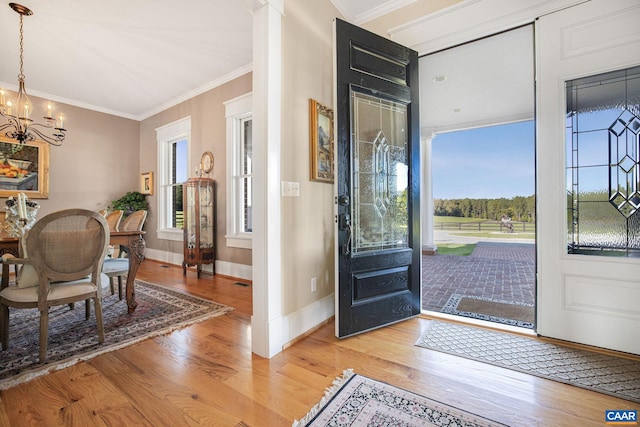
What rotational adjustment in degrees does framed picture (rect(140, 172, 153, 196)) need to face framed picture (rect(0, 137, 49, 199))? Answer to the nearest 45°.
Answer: approximately 45° to its right

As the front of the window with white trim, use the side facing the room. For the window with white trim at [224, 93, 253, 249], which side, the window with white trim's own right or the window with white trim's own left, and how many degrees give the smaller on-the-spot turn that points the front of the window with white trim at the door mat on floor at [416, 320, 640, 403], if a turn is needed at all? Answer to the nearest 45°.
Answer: approximately 90° to the window with white trim's own left

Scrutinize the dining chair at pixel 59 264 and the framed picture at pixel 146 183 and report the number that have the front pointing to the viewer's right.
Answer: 0

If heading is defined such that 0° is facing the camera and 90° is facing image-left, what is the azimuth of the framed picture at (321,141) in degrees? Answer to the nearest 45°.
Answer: approximately 315°

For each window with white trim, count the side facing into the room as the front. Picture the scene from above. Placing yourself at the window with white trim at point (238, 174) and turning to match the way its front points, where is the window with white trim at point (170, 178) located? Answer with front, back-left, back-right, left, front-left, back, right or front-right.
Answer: right

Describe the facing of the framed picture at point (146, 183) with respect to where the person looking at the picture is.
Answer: facing the viewer and to the left of the viewer

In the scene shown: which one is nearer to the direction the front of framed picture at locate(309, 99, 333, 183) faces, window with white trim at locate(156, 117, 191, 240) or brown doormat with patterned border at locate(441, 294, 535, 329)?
the brown doormat with patterned border

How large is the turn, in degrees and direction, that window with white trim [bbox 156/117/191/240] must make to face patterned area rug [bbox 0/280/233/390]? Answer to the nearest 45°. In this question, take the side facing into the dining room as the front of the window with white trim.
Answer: approximately 45° to its left

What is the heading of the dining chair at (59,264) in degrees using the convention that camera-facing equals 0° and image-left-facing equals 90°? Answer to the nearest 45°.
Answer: approximately 135°

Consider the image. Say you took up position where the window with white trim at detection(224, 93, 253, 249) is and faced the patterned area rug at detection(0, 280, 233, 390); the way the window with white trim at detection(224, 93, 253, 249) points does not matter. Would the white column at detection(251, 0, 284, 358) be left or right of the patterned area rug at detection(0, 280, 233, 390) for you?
left

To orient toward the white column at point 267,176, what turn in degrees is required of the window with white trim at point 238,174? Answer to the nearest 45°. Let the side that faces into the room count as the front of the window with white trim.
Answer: approximately 45° to its left

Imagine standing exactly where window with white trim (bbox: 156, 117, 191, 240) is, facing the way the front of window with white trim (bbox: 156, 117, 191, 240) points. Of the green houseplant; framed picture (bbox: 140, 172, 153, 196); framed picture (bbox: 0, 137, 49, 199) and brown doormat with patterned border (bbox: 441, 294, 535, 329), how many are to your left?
1

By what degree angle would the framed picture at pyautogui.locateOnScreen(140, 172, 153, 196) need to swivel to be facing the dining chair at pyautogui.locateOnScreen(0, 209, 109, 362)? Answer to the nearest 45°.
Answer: approximately 45° to its left

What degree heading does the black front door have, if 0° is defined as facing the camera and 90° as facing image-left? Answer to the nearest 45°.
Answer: approximately 315°

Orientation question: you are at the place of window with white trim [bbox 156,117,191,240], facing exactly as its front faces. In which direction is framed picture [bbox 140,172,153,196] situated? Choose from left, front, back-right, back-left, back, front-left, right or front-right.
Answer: right

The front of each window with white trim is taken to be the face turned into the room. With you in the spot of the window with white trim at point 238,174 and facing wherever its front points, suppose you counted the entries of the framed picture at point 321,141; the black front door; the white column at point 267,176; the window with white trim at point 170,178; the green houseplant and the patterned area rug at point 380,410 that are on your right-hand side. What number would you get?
2
